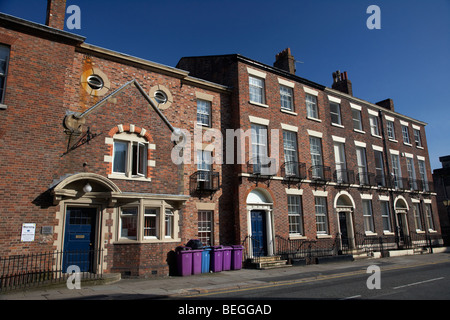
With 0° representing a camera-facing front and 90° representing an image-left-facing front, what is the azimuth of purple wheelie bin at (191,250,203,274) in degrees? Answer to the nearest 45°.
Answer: approximately 0°

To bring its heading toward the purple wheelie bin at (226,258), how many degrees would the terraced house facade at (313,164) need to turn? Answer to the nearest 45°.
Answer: approximately 90° to its right

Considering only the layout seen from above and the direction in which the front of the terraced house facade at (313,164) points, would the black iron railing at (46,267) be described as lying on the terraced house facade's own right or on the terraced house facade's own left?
on the terraced house facade's own right

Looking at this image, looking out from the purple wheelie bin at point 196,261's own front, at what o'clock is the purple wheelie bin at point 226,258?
the purple wheelie bin at point 226,258 is roughly at 8 o'clock from the purple wheelie bin at point 196,261.

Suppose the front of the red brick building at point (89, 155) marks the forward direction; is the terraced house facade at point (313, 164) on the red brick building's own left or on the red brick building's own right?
on the red brick building's own left

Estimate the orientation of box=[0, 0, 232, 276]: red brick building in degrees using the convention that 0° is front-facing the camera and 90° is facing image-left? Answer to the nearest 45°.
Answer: approximately 315°

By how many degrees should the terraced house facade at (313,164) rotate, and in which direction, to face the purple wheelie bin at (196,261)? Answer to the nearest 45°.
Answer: approximately 90° to its right

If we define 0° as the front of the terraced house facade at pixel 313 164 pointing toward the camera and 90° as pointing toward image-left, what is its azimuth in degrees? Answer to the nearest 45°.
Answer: approximately 315°

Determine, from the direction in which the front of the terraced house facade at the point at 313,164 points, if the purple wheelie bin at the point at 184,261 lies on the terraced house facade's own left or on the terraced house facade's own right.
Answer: on the terraced house facade's own right

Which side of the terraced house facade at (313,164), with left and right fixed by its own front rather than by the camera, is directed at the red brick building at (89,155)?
right
